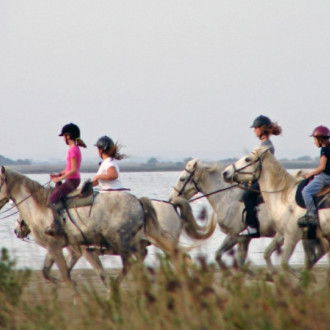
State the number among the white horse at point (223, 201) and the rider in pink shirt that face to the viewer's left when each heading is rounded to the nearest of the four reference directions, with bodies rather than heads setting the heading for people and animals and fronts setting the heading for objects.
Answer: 2

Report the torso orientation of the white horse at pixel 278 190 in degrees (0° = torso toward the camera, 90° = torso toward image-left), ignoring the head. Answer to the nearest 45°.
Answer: approximately 90°

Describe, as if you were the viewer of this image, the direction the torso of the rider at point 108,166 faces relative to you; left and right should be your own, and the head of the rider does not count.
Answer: facing to the left of the viewer

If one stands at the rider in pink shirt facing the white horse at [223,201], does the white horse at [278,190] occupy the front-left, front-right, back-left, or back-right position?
front-right

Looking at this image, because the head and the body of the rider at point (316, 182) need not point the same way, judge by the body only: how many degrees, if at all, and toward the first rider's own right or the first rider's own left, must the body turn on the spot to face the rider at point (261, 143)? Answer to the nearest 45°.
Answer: approximately 45° to the first rider's own right

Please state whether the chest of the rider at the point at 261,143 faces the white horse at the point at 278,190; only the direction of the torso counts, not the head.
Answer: no

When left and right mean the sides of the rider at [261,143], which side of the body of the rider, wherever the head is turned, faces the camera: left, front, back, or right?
left

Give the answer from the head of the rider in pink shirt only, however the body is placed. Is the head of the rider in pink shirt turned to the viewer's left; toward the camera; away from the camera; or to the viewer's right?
to the viewer's left

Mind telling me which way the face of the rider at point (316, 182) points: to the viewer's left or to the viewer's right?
to the viewer's left

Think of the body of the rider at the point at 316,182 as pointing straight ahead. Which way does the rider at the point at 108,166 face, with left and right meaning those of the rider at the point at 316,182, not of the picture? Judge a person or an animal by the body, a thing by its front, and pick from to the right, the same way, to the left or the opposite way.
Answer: the same way

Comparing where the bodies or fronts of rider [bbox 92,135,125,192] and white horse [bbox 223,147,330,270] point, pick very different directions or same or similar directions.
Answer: same or similar directions

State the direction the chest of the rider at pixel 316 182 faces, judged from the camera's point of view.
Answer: to the viewer's left

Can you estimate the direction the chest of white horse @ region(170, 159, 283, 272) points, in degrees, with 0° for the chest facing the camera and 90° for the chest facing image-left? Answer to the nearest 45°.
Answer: approximately 90°

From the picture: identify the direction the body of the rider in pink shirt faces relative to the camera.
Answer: to the viewer's left

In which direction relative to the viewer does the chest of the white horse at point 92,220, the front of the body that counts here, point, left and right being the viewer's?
facing to the left of the viewer
